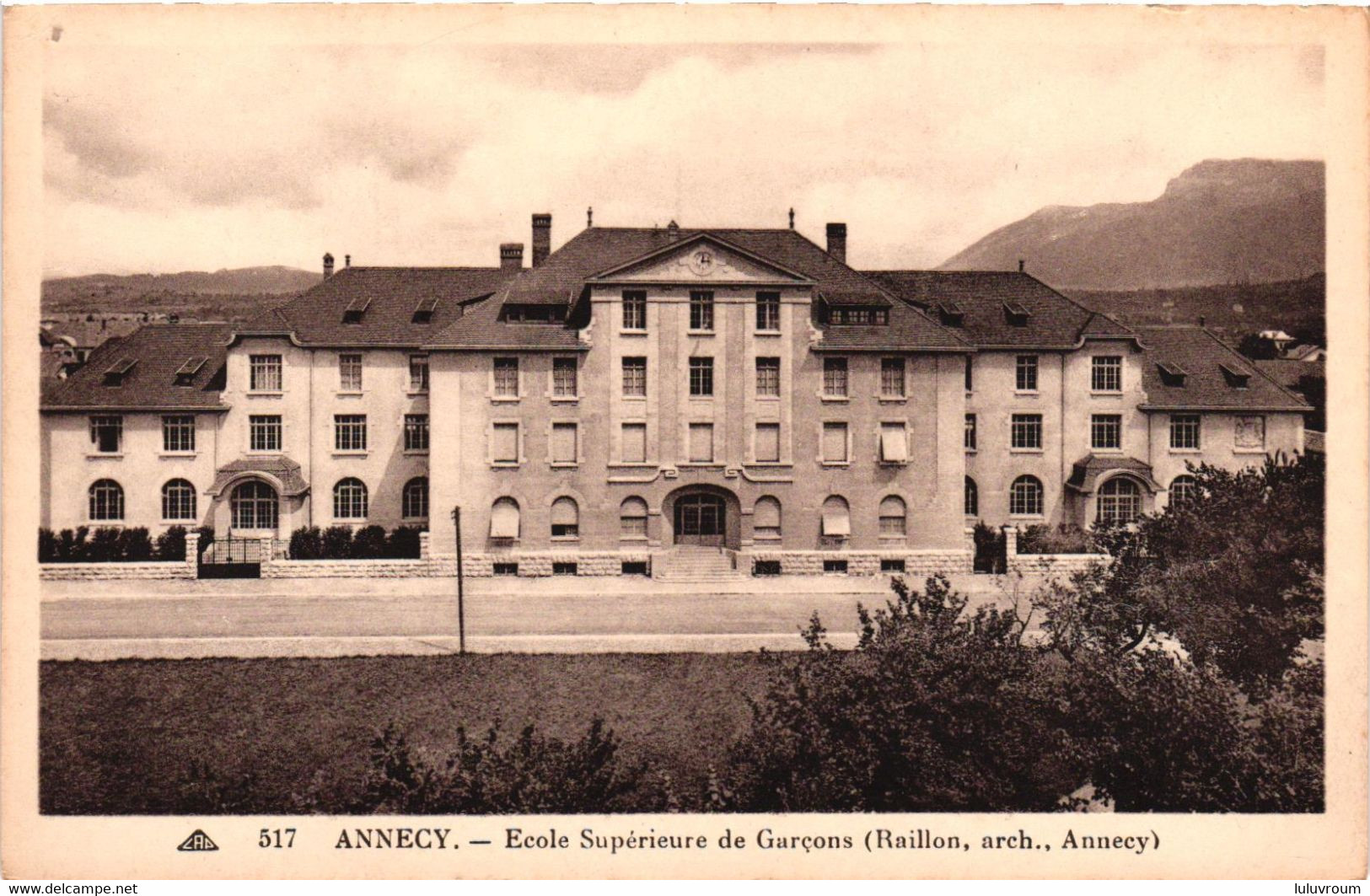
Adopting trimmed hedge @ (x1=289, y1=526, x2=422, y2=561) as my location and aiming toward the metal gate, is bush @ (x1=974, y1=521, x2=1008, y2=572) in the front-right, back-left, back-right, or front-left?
back-left

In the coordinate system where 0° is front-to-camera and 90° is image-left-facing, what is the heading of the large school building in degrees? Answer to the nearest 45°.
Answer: approximately 0°

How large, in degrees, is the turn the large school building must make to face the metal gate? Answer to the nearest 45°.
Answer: approximately 90° to its right
